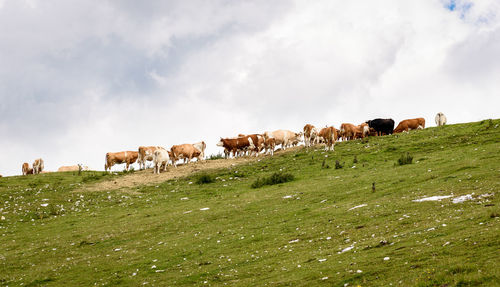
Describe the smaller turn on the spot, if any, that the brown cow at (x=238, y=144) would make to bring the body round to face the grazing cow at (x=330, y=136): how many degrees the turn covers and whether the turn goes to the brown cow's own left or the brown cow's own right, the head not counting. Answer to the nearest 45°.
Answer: approximately 135° to the brown cow's own left

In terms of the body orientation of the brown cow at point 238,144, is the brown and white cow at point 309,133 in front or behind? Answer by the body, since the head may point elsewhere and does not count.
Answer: behind

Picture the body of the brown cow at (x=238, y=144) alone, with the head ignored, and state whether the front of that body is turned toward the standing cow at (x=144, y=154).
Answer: yes

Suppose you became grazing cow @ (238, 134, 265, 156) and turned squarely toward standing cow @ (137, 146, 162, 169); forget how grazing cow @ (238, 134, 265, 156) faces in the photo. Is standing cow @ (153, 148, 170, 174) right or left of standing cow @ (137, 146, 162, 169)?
left

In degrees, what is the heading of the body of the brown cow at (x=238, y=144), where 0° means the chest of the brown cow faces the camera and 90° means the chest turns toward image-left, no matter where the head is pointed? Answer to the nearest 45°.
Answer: approximately 90°

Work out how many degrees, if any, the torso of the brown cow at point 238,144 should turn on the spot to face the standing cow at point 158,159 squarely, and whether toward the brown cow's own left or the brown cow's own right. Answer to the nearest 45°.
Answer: approximately 45° to the brown cow's own left

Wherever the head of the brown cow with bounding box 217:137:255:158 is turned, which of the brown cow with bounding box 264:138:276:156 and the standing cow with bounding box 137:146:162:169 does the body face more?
the standing cow

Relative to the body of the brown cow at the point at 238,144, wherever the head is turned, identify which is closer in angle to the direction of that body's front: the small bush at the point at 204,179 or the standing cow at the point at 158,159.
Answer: the standing cow

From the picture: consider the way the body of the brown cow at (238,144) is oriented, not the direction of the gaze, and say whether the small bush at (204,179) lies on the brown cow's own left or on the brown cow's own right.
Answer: on the brown cow's own left

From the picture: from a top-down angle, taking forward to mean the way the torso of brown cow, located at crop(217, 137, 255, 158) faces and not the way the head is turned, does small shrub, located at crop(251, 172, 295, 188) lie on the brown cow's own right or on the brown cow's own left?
on the brown cow's own left

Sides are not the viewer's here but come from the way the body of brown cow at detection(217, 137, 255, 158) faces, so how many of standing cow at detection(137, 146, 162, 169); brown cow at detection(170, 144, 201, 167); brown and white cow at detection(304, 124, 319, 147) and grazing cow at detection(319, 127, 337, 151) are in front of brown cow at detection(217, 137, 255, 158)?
2

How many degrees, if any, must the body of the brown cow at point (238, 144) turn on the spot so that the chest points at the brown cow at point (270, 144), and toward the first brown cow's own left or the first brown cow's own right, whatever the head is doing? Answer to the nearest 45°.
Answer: approximately 135° to the first brown cow's own left
